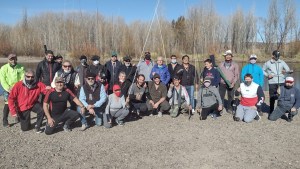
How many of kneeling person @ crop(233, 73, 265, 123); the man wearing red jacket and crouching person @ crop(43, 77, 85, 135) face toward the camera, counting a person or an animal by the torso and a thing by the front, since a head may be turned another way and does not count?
3

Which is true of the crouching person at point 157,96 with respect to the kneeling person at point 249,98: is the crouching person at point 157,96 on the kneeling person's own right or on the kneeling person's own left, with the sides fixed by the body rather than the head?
on the kneeling person's own right

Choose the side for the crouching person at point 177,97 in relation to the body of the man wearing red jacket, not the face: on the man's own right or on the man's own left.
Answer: on the man's own left

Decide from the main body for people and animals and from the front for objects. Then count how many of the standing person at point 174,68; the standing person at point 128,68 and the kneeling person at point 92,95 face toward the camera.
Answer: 3

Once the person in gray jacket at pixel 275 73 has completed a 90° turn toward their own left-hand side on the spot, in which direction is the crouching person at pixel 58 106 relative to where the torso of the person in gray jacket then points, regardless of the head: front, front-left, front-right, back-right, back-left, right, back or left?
back-right

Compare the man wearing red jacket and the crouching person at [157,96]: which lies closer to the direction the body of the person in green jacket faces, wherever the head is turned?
the man wearing red jacket
